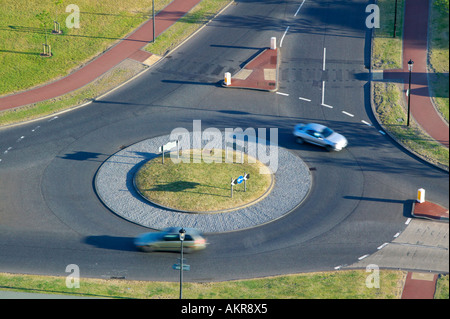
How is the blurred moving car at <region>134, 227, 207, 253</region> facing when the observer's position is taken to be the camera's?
facing to the left of the viewer
